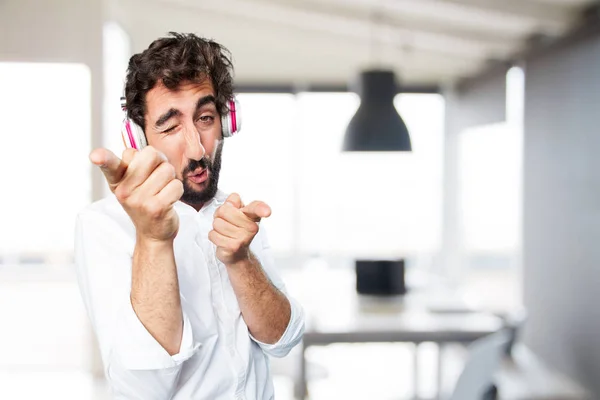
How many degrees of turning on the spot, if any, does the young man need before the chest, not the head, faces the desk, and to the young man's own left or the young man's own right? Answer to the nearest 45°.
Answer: approximately 90° to the young man's own left

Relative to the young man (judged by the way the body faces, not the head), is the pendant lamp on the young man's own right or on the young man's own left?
on the young man's own left

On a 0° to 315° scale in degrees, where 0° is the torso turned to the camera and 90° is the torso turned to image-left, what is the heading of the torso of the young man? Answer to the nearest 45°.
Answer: approximately 315°
